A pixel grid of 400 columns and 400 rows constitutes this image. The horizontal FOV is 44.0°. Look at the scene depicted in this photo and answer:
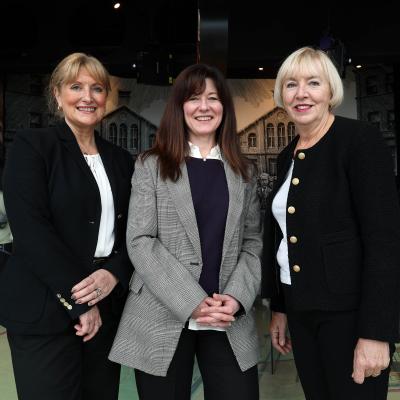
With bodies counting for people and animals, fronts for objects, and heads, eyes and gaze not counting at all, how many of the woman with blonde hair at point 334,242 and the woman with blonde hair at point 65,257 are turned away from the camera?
0

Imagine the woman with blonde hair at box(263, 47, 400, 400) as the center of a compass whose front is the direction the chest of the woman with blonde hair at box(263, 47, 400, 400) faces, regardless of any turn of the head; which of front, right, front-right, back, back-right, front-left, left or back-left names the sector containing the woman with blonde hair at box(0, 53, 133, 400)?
front-right

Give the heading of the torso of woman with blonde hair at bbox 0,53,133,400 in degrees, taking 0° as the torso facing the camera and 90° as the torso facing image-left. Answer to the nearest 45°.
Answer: approximately 315°

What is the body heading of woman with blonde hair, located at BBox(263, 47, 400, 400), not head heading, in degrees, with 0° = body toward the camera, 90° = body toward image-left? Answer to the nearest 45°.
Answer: approximately 45°
